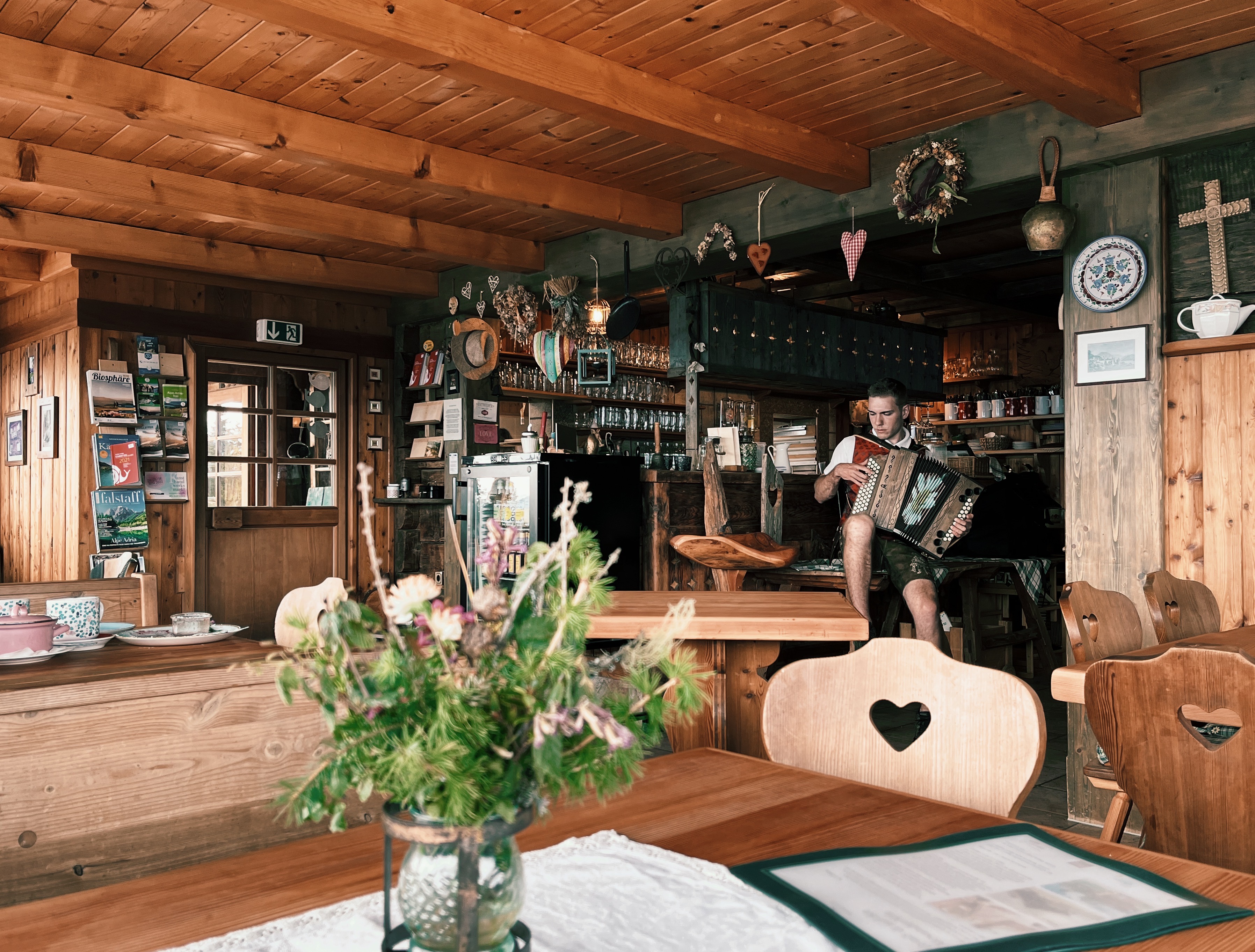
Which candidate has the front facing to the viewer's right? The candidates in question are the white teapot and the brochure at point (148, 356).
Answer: the white teapot

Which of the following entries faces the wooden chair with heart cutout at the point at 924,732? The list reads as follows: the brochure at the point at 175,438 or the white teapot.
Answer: the brochure

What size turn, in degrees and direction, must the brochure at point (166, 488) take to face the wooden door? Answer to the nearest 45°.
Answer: approximately 135° to its left

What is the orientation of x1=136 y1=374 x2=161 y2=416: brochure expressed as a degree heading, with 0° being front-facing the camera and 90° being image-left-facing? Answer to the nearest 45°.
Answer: approximately 0°

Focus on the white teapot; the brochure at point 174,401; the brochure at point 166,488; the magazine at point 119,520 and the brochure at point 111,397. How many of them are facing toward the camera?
4

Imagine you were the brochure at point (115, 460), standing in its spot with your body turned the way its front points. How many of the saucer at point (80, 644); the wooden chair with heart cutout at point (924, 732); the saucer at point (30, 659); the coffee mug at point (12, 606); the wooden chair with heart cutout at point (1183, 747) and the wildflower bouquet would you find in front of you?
6

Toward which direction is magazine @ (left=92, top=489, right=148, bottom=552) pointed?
toward the camera

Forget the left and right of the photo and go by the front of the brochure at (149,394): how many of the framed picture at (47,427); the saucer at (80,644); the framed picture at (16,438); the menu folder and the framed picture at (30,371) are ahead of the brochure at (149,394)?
2

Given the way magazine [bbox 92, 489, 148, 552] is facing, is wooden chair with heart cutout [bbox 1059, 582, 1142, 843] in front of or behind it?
in front

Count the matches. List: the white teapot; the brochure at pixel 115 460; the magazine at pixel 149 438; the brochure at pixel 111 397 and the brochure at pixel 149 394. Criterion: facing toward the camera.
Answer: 4

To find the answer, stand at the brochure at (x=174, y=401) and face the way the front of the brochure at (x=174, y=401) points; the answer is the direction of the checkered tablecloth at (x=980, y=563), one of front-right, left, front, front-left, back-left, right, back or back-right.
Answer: front-left

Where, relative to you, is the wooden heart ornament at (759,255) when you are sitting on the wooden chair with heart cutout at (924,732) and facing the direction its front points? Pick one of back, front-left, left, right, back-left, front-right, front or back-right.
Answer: back-right

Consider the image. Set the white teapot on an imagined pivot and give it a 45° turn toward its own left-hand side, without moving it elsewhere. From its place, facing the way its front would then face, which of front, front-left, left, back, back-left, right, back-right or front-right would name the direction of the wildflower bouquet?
back-right

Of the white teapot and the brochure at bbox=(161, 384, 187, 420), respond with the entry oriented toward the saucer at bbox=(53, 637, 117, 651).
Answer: the brochure

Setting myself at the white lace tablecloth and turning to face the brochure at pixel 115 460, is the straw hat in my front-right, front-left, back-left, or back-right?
front-right

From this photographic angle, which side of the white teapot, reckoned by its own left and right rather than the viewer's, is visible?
right

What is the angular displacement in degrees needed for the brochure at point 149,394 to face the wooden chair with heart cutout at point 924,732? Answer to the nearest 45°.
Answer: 0° — it already faces it

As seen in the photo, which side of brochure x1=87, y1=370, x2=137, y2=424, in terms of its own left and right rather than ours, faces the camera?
front
